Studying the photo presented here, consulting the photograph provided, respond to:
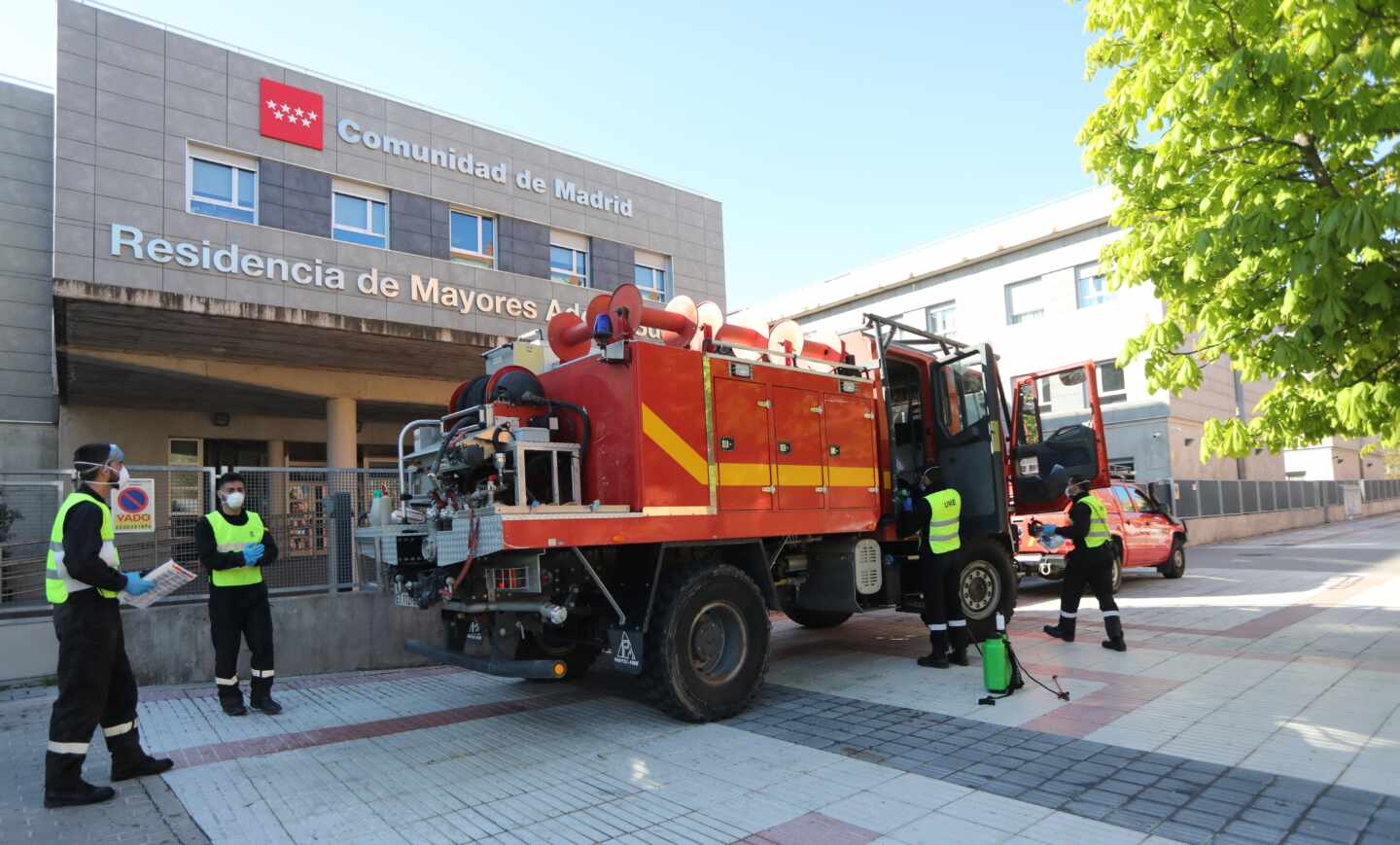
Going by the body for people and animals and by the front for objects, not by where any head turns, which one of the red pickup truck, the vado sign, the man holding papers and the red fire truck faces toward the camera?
the vado sign

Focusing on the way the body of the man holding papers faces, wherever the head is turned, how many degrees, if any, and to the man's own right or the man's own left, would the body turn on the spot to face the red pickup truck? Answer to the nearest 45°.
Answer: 0° — they already face it

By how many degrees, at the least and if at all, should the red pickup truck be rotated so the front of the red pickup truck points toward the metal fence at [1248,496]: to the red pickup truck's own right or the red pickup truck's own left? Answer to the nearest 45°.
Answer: approximately 45° to the red pickup truck's own left

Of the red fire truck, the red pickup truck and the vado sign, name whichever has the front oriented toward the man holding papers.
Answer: the vado sign

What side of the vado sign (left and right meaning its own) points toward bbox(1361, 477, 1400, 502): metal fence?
left

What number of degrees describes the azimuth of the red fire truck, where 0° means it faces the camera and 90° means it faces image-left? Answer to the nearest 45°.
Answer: approximately 225°

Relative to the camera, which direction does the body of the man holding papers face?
to the viewer's right

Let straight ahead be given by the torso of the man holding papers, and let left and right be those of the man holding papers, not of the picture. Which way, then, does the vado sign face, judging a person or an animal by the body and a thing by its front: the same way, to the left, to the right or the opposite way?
to the right

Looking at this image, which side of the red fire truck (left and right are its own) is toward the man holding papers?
back

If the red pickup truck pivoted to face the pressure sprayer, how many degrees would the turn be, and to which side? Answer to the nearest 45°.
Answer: approximately 135° to its right

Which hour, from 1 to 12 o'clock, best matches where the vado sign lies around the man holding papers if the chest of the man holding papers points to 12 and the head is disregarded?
The vado sign is roughly at 9 o'clock from the man holding papers.

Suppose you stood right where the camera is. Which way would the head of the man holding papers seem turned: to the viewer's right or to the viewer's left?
to the viewer's right

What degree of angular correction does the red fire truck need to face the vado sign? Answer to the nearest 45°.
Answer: approximately 135° to its left

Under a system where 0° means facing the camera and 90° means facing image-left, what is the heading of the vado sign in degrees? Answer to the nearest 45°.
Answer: approximately 0°

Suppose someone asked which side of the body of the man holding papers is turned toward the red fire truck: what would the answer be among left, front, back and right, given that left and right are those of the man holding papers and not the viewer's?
front

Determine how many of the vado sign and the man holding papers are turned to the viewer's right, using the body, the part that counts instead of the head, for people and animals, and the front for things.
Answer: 1
